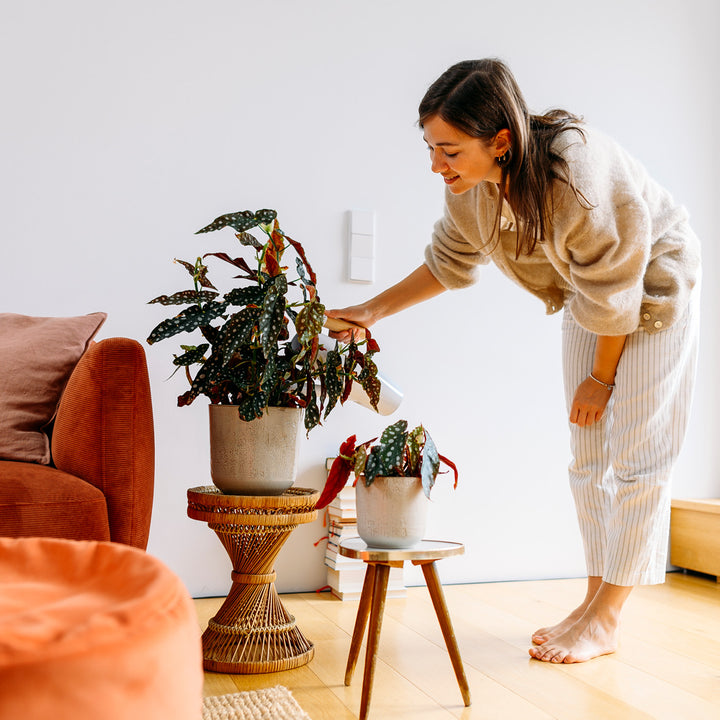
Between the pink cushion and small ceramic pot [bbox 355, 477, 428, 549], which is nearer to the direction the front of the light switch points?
the small ceramic pot

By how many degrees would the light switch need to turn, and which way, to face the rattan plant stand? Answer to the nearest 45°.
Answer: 0° — it already faces it

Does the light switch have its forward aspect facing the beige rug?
yes

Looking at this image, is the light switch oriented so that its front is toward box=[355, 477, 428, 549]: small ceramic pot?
yes

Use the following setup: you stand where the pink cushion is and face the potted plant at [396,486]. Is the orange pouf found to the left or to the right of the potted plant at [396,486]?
right

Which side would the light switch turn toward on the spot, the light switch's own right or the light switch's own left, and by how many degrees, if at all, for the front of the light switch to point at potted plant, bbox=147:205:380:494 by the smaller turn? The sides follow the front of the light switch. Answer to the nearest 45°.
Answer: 0° — it already faces it

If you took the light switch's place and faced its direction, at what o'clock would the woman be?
The woman is roughly at 11 o'clock from the light switch.

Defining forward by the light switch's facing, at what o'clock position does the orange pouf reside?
The orange pouf is roughly at 12 o'clock from the light switch.

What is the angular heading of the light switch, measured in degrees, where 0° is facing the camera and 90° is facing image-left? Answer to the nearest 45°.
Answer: approximately 0°

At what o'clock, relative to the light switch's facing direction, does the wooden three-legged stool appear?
The wooden three-legged stool is roughly at 12 o'clock from the light switch.

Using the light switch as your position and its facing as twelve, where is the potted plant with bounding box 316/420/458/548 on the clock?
The potted plant is roughly at 12 o'clock from the light switch.
